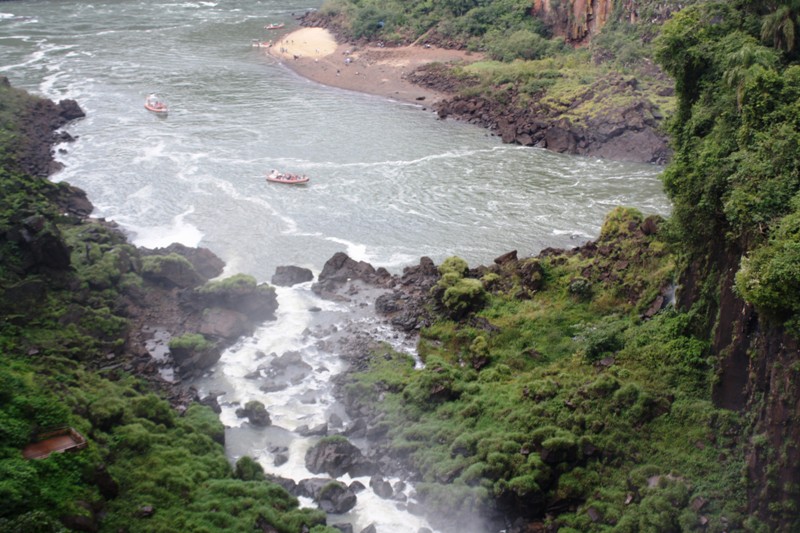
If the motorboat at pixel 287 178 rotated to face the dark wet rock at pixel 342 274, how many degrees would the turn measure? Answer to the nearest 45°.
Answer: approximately 90° to its right

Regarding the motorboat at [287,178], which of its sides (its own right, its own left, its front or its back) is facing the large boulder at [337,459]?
right

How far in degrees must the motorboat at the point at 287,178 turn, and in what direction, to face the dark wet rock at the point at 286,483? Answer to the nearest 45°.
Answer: approximately 90° to its right

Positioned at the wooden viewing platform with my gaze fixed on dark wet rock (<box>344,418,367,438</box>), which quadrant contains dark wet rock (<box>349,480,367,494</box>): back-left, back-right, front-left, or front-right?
front-right

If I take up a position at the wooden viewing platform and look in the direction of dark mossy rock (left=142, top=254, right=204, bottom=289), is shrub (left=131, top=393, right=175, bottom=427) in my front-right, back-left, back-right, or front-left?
front-right

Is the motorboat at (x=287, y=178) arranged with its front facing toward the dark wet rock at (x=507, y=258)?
no

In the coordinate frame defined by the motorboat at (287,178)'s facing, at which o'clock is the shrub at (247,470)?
The shrub is roughly at 3 o'clock from the motorboat.

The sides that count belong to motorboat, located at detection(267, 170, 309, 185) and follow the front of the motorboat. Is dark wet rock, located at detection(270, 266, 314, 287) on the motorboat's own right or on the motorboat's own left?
on the motorboat's own right

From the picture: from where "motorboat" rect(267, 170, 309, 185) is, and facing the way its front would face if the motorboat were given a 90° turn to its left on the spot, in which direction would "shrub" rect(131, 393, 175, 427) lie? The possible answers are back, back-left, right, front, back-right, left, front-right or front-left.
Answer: back

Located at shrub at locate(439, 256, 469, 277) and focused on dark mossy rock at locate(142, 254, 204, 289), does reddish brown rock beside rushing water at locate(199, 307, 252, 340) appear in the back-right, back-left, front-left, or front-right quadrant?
front-left

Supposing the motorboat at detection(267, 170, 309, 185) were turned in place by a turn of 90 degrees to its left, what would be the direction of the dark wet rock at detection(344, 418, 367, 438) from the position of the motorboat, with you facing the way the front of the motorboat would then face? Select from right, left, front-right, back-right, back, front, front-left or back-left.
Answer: back

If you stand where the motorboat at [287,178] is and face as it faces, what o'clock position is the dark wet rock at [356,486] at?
The dark wet rock is roughly at 3 o'clock from the motorboat.

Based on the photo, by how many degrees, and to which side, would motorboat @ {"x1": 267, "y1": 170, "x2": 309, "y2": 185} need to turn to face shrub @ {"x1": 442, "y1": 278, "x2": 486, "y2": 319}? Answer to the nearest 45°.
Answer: approximately 90° to its right

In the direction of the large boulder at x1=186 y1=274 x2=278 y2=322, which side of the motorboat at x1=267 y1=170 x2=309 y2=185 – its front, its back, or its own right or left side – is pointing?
right

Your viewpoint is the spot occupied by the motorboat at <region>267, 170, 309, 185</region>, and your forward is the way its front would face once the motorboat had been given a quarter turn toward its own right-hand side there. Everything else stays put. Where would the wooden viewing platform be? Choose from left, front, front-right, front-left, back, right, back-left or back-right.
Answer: front

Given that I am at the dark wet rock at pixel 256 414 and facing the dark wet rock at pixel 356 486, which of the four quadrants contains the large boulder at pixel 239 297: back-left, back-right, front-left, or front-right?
back-left

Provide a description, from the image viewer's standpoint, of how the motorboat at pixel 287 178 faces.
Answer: facing to the right of the viewer

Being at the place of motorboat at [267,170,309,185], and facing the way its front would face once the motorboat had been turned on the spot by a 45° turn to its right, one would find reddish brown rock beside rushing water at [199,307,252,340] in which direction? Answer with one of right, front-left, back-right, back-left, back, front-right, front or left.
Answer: front-right

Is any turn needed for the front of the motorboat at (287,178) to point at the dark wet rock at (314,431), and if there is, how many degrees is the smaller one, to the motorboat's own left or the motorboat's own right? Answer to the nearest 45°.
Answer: approximately 90° to the motorboat's own right

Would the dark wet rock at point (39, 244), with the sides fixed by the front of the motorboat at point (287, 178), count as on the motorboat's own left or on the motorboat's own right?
on the motorboat's own right
